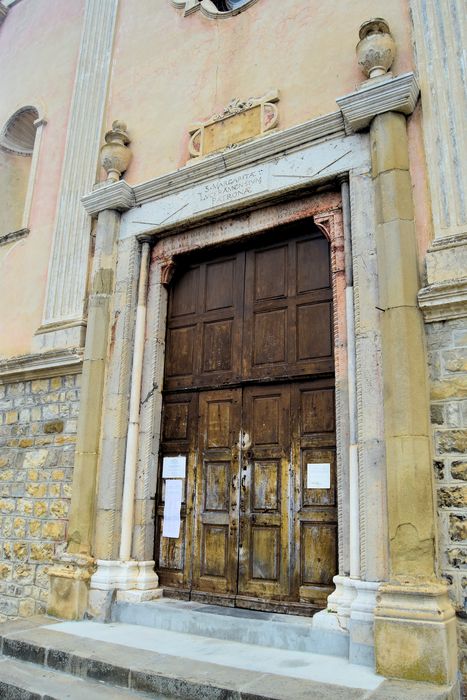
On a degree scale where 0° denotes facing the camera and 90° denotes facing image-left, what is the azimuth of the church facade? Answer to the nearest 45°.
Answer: approximately 45°
